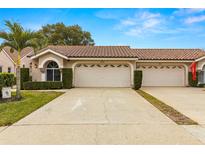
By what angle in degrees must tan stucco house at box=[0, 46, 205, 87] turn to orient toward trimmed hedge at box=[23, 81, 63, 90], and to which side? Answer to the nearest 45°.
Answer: approximately 90° to its right

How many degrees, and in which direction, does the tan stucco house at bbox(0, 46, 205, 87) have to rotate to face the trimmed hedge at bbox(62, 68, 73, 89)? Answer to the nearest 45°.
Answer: approximately 90° to its right

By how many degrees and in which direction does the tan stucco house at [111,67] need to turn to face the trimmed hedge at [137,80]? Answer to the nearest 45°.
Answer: approximately 45° to its left

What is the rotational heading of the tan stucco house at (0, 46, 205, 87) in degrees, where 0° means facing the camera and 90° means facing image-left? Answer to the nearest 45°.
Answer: approximately 0°
